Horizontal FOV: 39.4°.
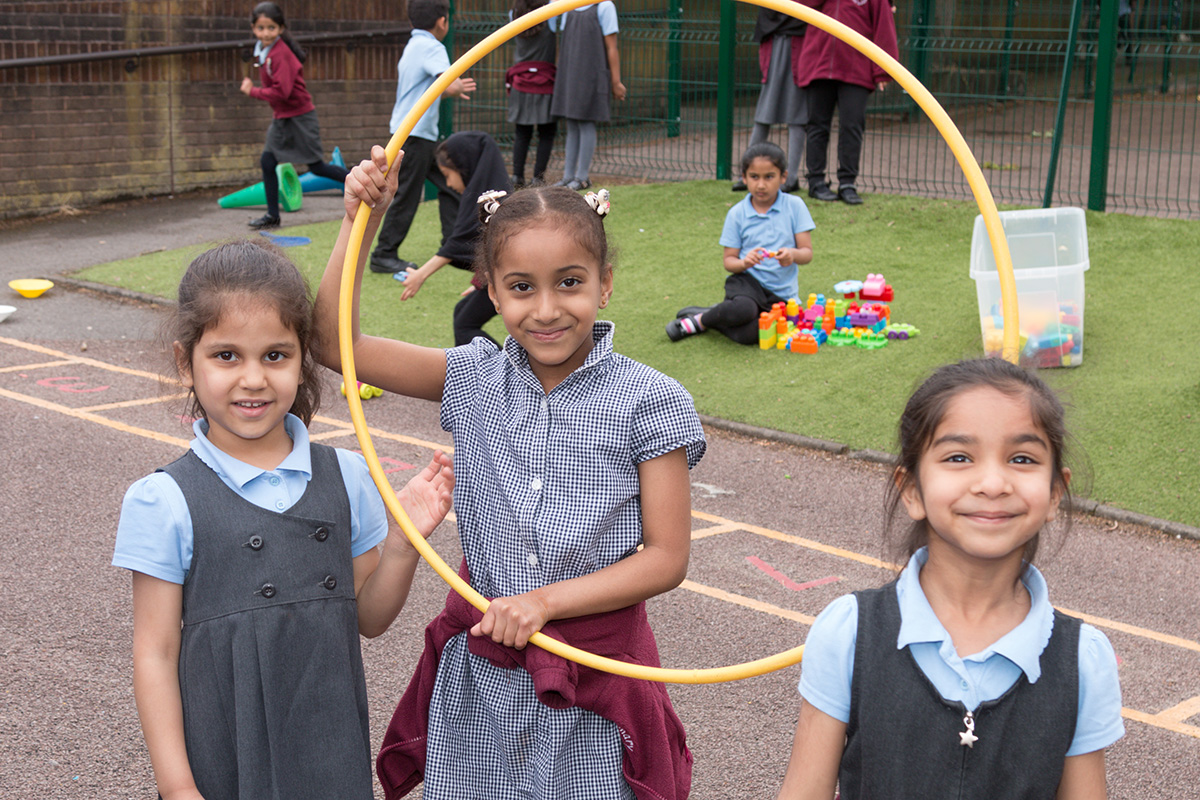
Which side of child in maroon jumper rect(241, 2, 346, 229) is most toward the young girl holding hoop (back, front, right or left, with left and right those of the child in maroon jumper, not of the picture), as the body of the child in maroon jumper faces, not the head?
left

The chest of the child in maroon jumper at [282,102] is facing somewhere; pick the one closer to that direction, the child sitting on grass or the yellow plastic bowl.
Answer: the yellow plastic bowl

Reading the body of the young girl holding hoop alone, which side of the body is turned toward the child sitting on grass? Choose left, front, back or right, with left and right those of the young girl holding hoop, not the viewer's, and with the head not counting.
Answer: back

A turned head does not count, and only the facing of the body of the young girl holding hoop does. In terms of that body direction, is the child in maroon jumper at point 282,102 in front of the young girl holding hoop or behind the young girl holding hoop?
behind

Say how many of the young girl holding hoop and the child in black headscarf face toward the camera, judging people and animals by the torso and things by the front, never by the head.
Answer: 1

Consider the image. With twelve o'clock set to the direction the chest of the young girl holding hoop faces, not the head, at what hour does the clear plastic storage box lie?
The clear plastic storage box is roughly at 7 o'clock from the young girl holding hoop.

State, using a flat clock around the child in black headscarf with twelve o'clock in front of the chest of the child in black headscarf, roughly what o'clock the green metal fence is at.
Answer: The green metal fence is roughly at 4 o'clock from the child in black headscarf.

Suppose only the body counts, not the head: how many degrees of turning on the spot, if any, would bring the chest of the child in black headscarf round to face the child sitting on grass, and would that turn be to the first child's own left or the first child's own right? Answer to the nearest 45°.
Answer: approximately 135° to the first child's own right

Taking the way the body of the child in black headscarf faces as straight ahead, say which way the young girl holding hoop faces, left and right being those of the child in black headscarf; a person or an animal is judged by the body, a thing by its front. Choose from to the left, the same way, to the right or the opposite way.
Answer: to the left

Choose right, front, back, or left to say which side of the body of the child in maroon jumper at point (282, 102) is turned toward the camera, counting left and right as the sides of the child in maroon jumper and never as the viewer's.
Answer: left

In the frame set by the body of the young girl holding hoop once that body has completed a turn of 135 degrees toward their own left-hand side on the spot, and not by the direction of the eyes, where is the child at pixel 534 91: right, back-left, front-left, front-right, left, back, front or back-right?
front-left

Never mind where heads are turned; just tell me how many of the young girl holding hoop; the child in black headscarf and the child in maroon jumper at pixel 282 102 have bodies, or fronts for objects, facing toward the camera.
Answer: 1

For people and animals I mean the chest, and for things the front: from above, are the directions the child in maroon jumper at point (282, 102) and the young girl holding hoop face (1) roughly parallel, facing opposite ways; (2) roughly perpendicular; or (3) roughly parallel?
roughly perpendicular

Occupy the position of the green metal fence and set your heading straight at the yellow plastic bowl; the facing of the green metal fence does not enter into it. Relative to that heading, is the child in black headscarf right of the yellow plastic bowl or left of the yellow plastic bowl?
left

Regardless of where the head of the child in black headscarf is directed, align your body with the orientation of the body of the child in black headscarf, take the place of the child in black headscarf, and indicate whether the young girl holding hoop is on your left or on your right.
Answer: on your left

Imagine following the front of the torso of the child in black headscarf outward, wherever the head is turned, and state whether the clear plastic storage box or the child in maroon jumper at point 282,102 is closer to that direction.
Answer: the child in maroon jumper

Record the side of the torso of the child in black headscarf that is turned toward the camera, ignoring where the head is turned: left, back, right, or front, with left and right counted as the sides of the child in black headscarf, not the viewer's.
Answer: left
